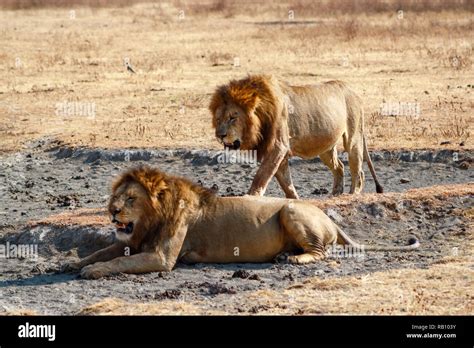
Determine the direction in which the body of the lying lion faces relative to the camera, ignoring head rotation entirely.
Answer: to the viewer's left

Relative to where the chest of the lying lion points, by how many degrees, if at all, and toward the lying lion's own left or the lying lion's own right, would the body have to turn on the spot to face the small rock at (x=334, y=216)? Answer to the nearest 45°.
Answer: approximately 135° to the lying lion's own right

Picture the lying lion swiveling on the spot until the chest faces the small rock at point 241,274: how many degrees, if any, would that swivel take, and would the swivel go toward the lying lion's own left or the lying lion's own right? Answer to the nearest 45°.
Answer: approximately 135° to the lying lion's own left

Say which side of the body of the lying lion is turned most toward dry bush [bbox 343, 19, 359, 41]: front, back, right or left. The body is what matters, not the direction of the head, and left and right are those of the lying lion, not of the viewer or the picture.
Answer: right
